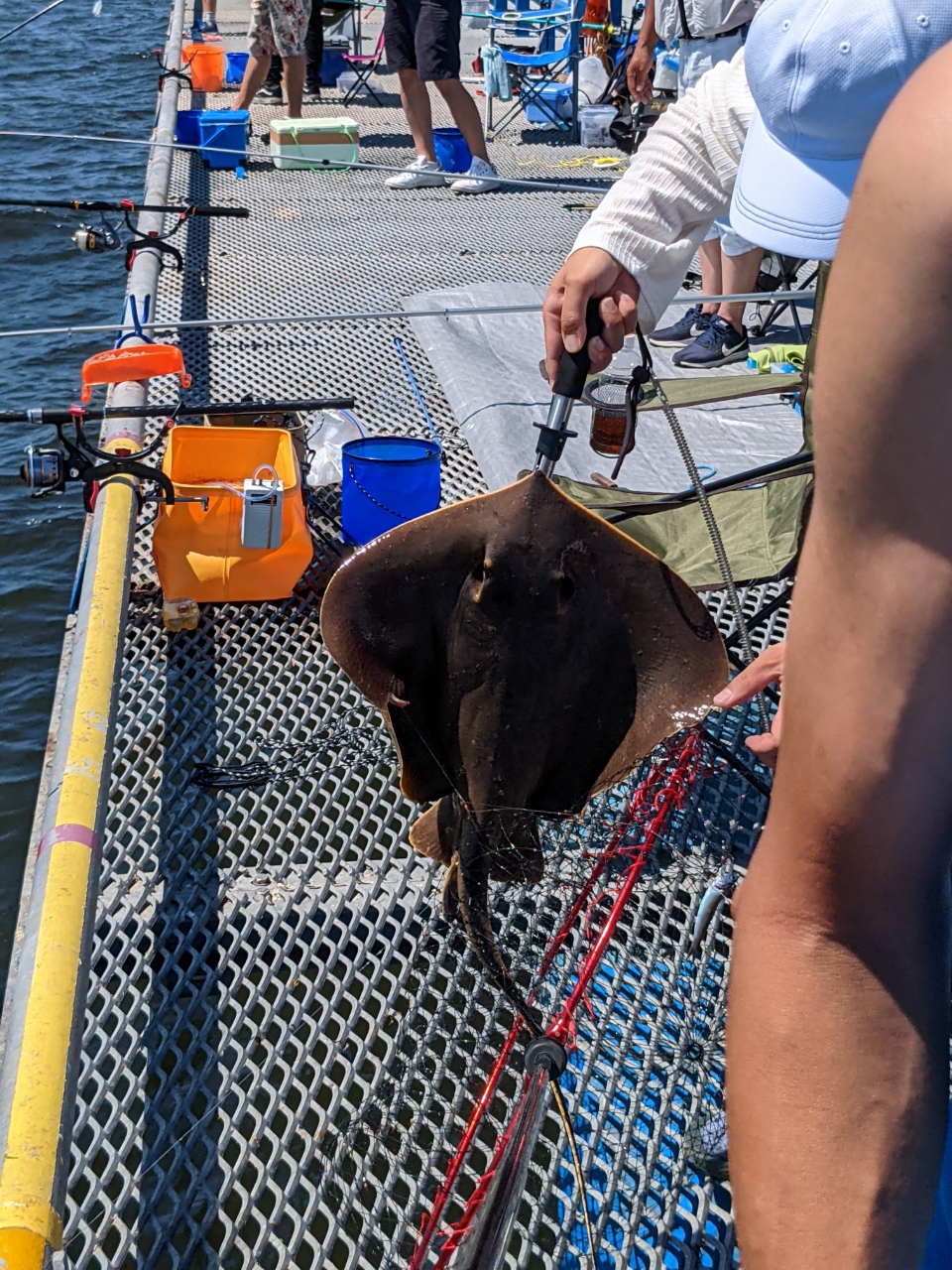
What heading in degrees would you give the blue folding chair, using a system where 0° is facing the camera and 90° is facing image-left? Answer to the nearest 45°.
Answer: approximately 90°

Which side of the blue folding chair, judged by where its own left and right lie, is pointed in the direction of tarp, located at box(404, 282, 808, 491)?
left

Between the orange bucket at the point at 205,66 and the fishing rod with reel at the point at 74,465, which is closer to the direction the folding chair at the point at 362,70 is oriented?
the orange bucket

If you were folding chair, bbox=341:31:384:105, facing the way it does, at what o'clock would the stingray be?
The stingray is roughly at 9 o'clock from the folding chair.

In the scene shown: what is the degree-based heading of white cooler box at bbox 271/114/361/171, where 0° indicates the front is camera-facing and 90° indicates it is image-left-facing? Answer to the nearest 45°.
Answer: approximately 0°

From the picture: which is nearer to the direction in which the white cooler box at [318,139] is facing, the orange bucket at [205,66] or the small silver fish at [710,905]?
the small silver fish

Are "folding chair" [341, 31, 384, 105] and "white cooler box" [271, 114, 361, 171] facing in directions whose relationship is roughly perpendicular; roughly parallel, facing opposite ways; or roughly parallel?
roughly perpendicular

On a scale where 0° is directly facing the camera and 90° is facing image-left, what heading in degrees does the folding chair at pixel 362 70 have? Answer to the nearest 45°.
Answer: approximately 90°

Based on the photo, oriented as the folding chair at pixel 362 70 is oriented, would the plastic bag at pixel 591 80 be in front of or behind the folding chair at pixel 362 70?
behind
